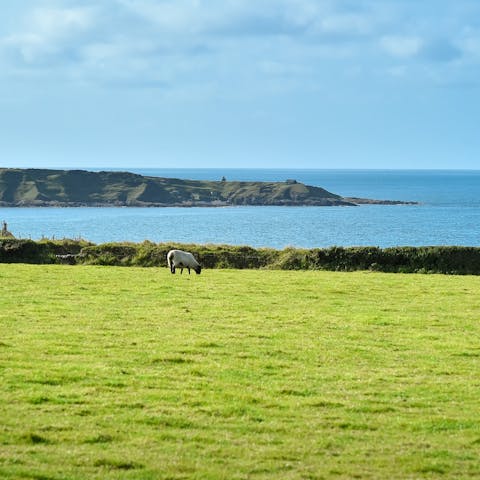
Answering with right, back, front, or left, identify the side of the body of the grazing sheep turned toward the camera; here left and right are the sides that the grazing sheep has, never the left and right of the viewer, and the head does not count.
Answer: right
